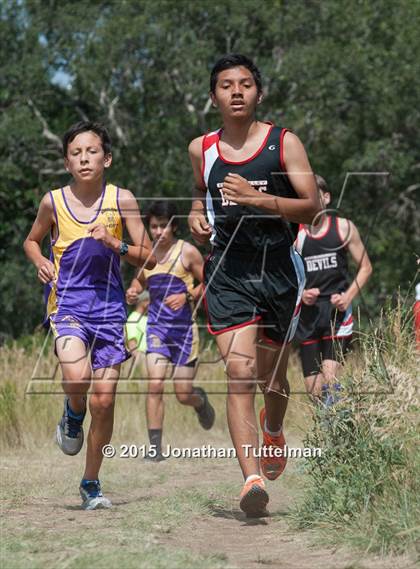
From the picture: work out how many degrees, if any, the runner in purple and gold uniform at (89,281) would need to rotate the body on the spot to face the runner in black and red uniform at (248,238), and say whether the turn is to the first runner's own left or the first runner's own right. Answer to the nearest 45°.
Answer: approximately 45° to the first runner's own left

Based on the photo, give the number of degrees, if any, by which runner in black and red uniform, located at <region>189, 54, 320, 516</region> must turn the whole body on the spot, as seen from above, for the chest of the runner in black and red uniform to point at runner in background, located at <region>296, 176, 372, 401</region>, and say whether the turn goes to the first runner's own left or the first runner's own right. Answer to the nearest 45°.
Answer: approximately 180°

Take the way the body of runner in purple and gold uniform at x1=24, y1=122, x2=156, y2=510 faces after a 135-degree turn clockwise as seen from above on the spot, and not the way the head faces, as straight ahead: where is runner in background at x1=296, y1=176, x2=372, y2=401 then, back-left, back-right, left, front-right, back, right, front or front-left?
right

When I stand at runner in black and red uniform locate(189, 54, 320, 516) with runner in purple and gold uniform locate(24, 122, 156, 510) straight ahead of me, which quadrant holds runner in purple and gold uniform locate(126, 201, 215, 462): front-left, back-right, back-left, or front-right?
front-right

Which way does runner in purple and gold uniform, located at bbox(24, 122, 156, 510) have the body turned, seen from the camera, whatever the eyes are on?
toward the camera

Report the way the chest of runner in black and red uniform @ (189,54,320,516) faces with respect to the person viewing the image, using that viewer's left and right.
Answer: facing the viewer

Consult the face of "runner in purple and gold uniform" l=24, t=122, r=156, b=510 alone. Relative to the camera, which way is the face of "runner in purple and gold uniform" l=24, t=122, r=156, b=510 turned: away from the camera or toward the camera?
toward the camera

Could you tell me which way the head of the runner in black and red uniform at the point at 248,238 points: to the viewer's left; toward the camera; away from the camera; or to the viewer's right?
toward the camera

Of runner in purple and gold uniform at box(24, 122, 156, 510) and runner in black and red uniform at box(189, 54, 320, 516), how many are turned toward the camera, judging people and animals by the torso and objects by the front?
2

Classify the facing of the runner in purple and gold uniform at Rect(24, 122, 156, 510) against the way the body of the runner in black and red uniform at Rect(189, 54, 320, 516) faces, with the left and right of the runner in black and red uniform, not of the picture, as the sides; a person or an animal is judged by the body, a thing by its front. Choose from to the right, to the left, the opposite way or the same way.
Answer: the same way

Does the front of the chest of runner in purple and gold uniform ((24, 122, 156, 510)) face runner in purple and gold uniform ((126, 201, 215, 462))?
no

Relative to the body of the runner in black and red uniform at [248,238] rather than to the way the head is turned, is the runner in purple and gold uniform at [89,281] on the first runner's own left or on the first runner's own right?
on the first runner's own right

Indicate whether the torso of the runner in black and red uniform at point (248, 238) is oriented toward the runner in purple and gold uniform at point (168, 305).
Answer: no
